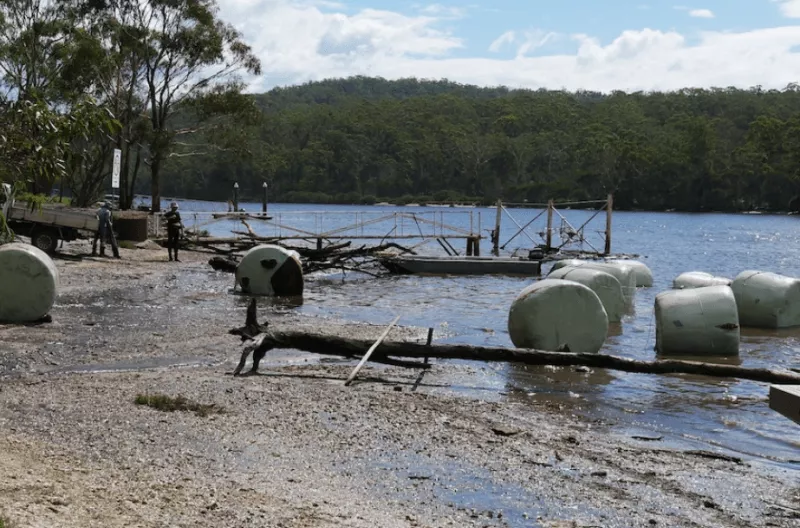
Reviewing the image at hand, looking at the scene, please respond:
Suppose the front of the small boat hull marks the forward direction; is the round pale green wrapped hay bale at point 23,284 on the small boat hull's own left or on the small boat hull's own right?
on the small boat hull's own left

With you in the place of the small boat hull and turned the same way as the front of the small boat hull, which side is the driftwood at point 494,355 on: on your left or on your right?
on your left

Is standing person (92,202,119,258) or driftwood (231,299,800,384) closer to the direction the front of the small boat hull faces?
the standing person

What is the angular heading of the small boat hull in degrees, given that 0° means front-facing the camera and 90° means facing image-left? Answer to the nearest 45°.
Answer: approximately 90°

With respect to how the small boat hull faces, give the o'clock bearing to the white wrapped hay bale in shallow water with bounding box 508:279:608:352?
The white wrapped hay bale in shallow water is roughly at 9 o'clock from the small boat hull.

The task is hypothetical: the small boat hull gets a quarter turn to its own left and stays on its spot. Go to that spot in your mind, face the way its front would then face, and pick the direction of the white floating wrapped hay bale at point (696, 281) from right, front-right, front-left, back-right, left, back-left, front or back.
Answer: front-left

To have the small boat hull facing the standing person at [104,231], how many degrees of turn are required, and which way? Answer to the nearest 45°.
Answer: approximately 45° to its left

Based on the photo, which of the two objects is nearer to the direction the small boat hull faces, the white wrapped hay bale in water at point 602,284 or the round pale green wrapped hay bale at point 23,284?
the round pale green wrapped hay bale
